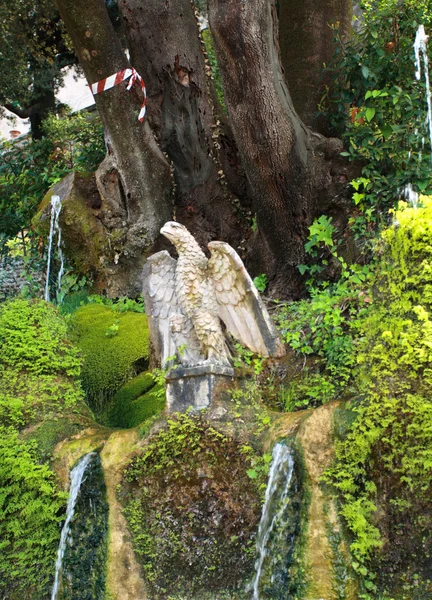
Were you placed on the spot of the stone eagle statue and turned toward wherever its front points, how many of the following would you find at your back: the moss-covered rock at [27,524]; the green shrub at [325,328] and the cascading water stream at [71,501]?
1

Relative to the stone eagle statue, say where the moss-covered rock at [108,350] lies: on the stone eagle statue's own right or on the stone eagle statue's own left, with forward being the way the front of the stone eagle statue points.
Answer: on the stone eagle statue's own right

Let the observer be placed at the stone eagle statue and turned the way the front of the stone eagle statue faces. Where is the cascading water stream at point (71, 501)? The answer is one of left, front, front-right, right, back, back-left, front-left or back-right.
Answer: front-right

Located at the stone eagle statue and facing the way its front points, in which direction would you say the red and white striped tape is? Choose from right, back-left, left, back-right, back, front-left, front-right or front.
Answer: back-right

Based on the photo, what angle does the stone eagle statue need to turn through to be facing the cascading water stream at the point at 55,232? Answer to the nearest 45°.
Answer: approximately 90° to its right

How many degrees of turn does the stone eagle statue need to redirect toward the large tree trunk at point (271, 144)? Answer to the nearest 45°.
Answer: approximately 180°

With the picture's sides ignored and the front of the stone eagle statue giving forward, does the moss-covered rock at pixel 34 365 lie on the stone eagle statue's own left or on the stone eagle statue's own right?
on the stone eagle statue's own right

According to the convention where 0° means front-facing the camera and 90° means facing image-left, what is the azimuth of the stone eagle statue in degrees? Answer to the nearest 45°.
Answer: approximately 45°

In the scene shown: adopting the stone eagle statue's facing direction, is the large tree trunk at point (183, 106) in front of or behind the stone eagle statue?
behind

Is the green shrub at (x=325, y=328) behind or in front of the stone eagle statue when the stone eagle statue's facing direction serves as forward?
behind
